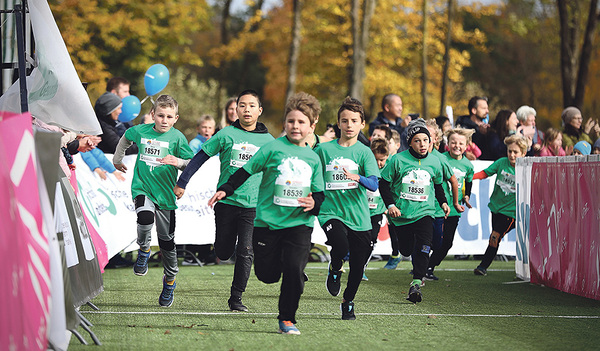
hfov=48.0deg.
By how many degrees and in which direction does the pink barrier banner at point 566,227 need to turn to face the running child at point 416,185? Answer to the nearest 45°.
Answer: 0° — it already faces them

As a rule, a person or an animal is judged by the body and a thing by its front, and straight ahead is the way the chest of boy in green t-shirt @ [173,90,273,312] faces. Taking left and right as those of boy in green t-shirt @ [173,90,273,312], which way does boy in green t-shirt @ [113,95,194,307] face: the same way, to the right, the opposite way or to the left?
the same way

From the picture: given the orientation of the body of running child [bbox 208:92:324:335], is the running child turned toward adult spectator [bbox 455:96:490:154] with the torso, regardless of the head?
no

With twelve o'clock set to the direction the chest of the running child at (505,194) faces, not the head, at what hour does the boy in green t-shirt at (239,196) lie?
The boy in green t-shirt is roughly at 1 o'clock from the running child.

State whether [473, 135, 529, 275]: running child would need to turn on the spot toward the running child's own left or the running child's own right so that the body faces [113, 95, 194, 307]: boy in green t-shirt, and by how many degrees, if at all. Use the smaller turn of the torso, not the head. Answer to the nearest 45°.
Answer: approximately 45° to the running child's own right

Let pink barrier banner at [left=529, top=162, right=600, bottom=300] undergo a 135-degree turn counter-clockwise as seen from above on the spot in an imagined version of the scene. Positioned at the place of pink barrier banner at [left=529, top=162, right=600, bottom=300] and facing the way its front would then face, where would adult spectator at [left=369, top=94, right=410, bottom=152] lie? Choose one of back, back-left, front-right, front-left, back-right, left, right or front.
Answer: back-left

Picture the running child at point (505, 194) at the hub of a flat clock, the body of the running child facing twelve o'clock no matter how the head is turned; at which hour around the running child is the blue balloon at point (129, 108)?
The blue balloon is roughly at 3 o'clock from the running child.

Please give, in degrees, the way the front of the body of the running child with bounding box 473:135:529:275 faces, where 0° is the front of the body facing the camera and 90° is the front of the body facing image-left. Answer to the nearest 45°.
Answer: approximately 0°

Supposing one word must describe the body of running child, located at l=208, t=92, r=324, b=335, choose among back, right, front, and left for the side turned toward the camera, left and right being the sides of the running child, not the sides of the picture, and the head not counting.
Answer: front

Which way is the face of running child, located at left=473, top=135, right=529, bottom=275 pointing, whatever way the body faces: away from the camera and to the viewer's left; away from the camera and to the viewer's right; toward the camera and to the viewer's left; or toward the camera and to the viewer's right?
toward the camera and to the viewer's left

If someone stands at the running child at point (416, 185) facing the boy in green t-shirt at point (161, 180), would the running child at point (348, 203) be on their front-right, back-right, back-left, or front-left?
front-left

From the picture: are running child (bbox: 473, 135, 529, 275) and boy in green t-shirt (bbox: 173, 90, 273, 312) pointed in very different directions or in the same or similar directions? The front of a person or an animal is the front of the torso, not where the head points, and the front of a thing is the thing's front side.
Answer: same or similar directions

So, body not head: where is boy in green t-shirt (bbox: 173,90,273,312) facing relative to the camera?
toward the camera

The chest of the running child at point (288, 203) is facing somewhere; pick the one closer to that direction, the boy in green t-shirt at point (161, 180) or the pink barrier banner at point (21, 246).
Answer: the pink barrier banner

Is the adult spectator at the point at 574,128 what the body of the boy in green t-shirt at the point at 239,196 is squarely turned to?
no

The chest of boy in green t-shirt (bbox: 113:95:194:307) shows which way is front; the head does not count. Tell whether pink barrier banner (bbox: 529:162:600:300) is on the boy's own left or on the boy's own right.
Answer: on the boy's own left

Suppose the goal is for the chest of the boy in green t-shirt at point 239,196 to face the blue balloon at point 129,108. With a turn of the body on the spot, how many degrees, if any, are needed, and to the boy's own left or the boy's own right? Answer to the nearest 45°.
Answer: approximately 180°

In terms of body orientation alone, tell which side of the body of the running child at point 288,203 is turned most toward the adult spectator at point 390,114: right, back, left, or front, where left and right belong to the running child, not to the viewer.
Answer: back
